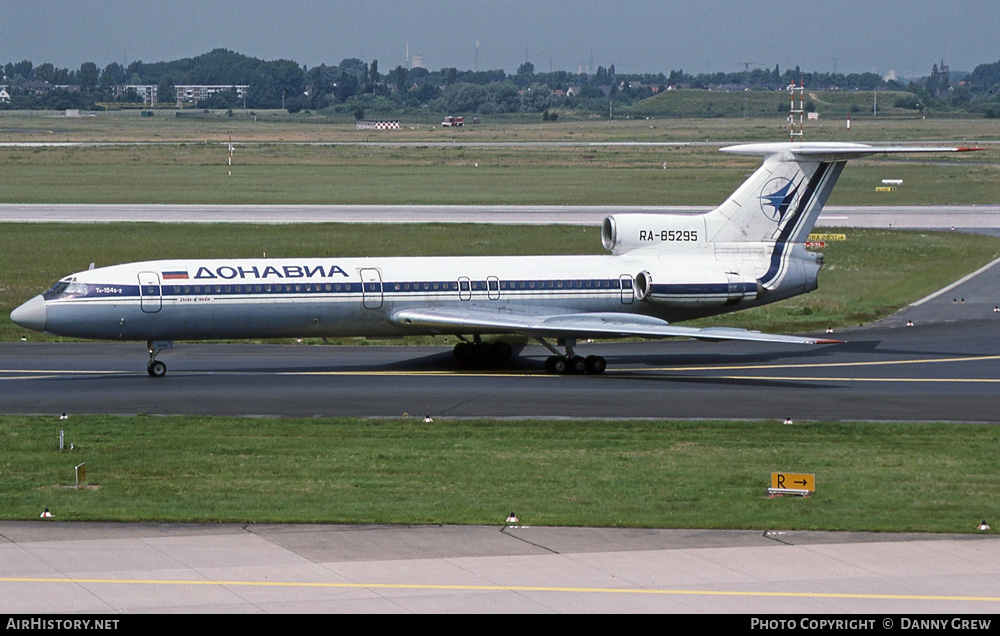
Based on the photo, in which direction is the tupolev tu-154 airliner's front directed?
to the viewer's left
